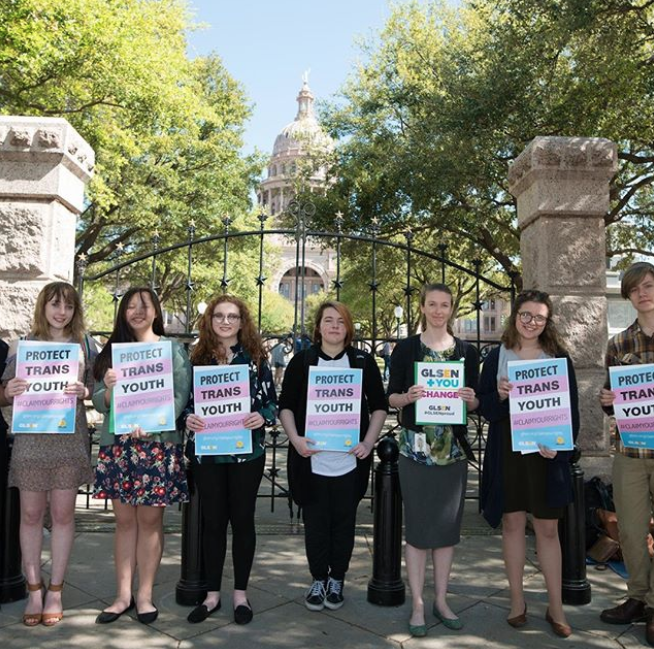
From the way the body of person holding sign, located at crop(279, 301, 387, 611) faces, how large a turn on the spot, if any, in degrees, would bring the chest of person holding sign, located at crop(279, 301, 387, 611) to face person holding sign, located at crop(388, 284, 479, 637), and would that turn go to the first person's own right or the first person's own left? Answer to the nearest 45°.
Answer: approximately 90° to the first person's own left

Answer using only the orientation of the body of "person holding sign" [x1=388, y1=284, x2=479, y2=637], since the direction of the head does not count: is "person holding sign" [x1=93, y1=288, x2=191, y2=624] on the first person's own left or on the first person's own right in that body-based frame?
on the first person's own right

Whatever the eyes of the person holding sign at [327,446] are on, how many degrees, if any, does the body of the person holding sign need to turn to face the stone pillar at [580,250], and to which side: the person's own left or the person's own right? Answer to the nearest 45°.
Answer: approximately 135° to the person's own left

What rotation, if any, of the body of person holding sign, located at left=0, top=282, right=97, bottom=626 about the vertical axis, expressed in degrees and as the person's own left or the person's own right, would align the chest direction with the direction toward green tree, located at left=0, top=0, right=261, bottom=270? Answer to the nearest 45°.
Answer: approximately 180°

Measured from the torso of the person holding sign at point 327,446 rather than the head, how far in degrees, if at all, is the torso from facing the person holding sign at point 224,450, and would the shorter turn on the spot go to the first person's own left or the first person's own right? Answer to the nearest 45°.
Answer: approximately 90° to the first person's own right

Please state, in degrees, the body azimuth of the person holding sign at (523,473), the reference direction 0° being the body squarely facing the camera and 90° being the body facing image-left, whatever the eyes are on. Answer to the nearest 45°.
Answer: approximately 0°

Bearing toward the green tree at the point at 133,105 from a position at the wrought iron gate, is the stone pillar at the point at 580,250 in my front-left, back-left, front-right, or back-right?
back-right

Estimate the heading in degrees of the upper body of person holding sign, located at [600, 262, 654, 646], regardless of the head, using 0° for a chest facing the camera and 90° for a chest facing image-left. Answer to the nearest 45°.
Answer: approximately 0°
